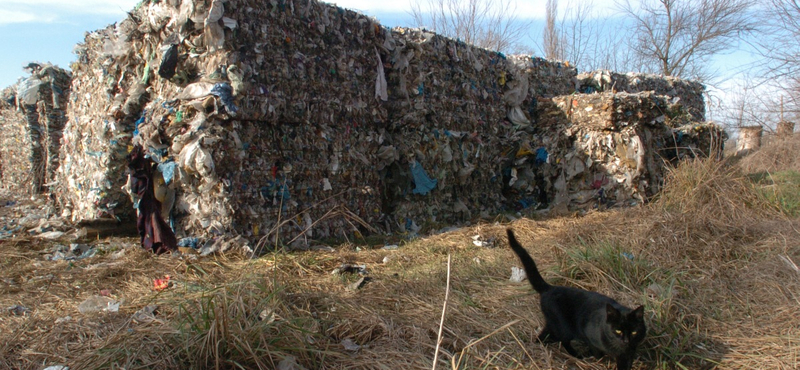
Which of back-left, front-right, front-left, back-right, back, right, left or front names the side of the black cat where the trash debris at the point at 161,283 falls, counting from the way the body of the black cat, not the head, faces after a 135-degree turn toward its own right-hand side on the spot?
front

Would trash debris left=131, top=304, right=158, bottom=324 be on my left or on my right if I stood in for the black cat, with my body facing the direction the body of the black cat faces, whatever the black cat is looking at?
on my right

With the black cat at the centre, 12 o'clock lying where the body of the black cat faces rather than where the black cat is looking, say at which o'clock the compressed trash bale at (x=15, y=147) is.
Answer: The compressed trash bale is roughly at 5 o'clock from the black cat.

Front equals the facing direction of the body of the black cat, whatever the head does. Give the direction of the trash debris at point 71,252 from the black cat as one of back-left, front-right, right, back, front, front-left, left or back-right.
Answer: back-right

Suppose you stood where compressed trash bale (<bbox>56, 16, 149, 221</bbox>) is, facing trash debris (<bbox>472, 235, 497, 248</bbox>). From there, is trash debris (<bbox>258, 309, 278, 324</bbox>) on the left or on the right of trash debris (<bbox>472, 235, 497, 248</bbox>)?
right

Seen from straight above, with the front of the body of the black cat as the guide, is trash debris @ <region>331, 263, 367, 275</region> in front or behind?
behind

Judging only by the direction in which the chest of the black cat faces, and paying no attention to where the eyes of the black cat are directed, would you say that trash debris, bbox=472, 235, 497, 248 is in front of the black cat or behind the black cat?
behind

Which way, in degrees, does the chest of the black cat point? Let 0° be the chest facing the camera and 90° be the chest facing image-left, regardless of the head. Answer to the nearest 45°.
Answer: approximately 315°
